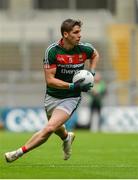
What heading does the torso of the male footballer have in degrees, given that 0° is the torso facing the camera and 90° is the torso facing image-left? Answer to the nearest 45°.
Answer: approximately 315°
